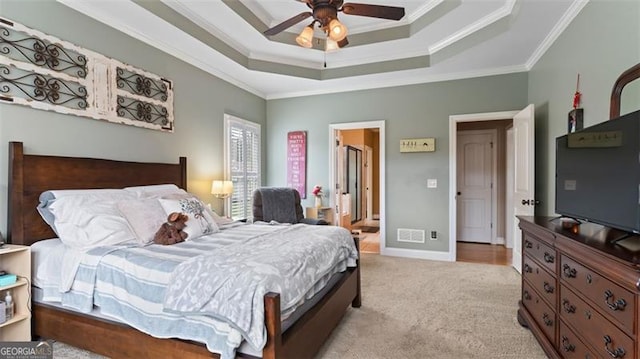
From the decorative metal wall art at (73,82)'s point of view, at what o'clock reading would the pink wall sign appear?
The pink wall sign is roughly at 10 o'clock from the decorative metal wall art.

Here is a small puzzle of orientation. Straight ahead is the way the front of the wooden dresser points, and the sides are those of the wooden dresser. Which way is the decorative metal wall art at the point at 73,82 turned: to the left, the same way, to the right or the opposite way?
the opposite way

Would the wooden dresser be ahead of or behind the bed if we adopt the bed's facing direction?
ahead

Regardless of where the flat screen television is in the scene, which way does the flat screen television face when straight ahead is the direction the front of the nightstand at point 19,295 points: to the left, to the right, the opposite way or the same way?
the opposite way

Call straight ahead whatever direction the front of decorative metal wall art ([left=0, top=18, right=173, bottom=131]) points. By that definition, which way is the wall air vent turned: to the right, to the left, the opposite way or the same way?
to the right

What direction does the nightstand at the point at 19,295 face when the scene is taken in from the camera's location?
facing the viewer and to the right of the viewer

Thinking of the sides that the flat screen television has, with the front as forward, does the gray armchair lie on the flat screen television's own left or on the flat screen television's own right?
on the flat screen television's own right

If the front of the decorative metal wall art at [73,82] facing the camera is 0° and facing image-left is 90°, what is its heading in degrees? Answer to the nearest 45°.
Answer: approximately 315°

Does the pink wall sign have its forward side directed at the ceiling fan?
yes

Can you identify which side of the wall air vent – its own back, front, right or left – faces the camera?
front

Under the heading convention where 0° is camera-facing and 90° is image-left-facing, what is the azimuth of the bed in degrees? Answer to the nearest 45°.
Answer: approximately 315°

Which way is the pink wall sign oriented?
toward the camera

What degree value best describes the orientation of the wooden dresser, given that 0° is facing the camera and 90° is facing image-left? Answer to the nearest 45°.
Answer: approximately 45°
